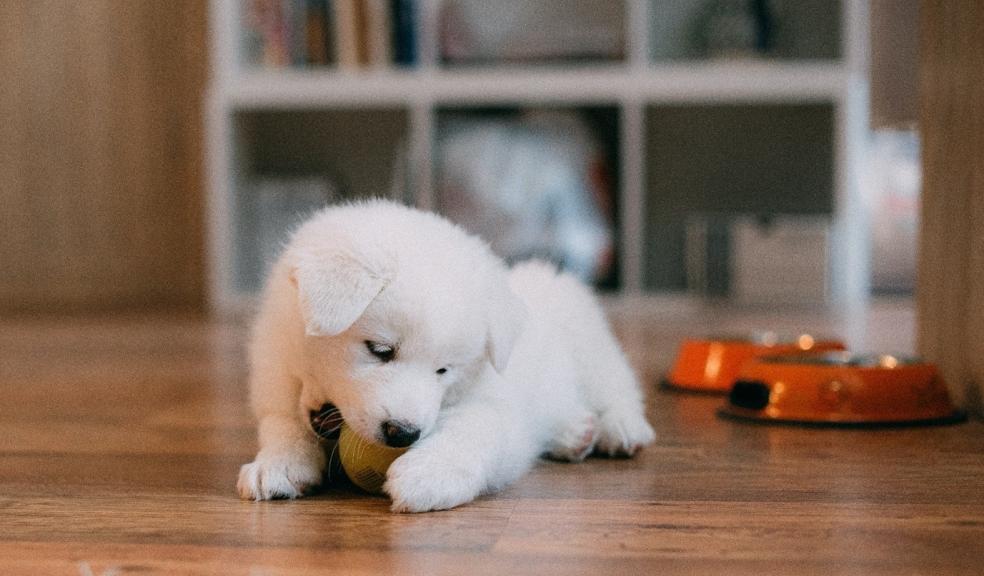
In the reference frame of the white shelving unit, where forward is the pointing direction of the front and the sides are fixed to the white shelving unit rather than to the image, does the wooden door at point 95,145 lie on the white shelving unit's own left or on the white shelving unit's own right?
on the white shelving unit's own right

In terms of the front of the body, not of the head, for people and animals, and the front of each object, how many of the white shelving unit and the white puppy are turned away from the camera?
0

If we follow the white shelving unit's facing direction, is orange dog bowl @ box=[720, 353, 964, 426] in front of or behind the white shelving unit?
in front

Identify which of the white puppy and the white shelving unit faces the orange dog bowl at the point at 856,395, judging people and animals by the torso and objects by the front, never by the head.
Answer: the white shelving unit

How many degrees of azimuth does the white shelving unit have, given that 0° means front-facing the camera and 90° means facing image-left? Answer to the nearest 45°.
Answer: approximately 0°

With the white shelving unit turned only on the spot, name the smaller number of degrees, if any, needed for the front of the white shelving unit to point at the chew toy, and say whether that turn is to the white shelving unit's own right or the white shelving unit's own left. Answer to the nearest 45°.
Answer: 0° — it already faces it

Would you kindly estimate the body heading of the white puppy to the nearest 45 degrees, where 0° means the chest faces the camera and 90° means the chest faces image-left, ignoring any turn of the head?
approximately 45°

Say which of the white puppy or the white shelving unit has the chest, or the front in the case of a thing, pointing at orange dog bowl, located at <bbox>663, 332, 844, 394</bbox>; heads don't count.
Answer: the white shelving unit

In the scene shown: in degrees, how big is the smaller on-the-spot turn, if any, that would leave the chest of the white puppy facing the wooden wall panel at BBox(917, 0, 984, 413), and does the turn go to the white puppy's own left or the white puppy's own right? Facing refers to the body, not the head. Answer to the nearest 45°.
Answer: approximately 180°

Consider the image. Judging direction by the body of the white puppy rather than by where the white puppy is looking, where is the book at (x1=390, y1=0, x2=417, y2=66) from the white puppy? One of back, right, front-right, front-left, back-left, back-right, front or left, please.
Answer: back-right

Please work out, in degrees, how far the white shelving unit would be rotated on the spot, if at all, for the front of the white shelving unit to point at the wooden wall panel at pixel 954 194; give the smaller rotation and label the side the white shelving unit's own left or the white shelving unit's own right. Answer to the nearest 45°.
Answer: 0° — it already faces it
